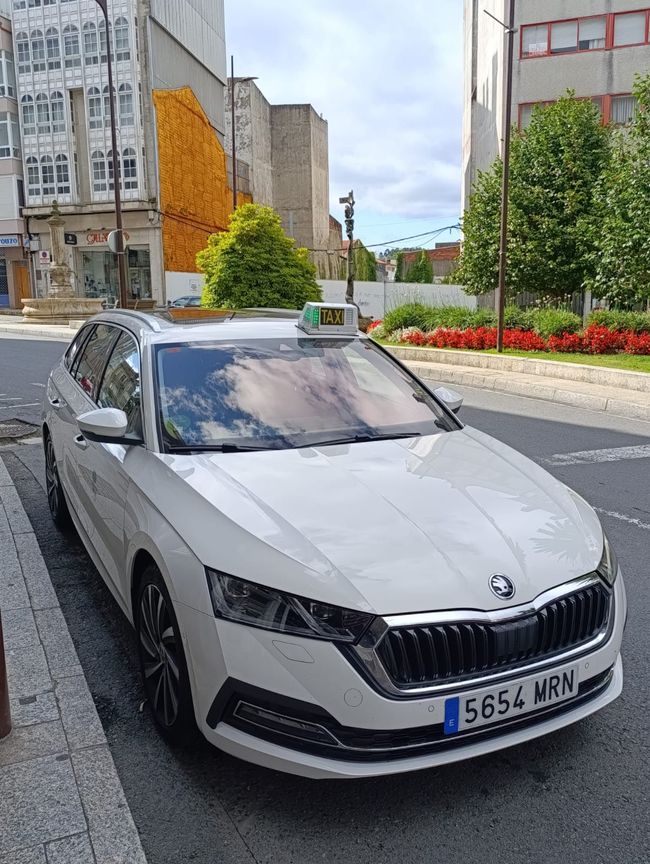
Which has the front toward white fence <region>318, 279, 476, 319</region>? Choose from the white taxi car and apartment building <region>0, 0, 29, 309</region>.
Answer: the apartment building

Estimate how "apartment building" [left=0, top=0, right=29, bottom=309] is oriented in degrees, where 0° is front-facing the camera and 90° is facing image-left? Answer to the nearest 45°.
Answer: approximately 315°

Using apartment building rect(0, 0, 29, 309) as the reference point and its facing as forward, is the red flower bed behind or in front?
in front

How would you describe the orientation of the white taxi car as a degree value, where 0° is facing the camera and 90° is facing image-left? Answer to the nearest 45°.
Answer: approximately 315°

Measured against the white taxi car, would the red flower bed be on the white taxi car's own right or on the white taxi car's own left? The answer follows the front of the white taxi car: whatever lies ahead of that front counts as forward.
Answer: on the white taxi car's own left

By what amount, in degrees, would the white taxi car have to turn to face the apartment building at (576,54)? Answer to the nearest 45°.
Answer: approximately 135° to its left

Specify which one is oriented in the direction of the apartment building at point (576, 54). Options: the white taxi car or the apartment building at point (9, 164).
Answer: the apartment building at point (9, 164)

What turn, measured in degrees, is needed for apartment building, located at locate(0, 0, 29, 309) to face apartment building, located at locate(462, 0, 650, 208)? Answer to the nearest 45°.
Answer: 0° — it already faces it

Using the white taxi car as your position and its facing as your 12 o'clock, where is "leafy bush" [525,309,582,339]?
The leafy bush is roughly at 8 o'clock from the white taxi car.

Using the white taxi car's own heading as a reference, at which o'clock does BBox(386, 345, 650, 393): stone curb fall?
The stone curb is roughly at 8 o'clock from the white taxi car.

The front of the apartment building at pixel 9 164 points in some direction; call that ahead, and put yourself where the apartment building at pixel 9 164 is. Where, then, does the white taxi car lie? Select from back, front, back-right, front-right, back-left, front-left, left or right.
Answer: front-right
